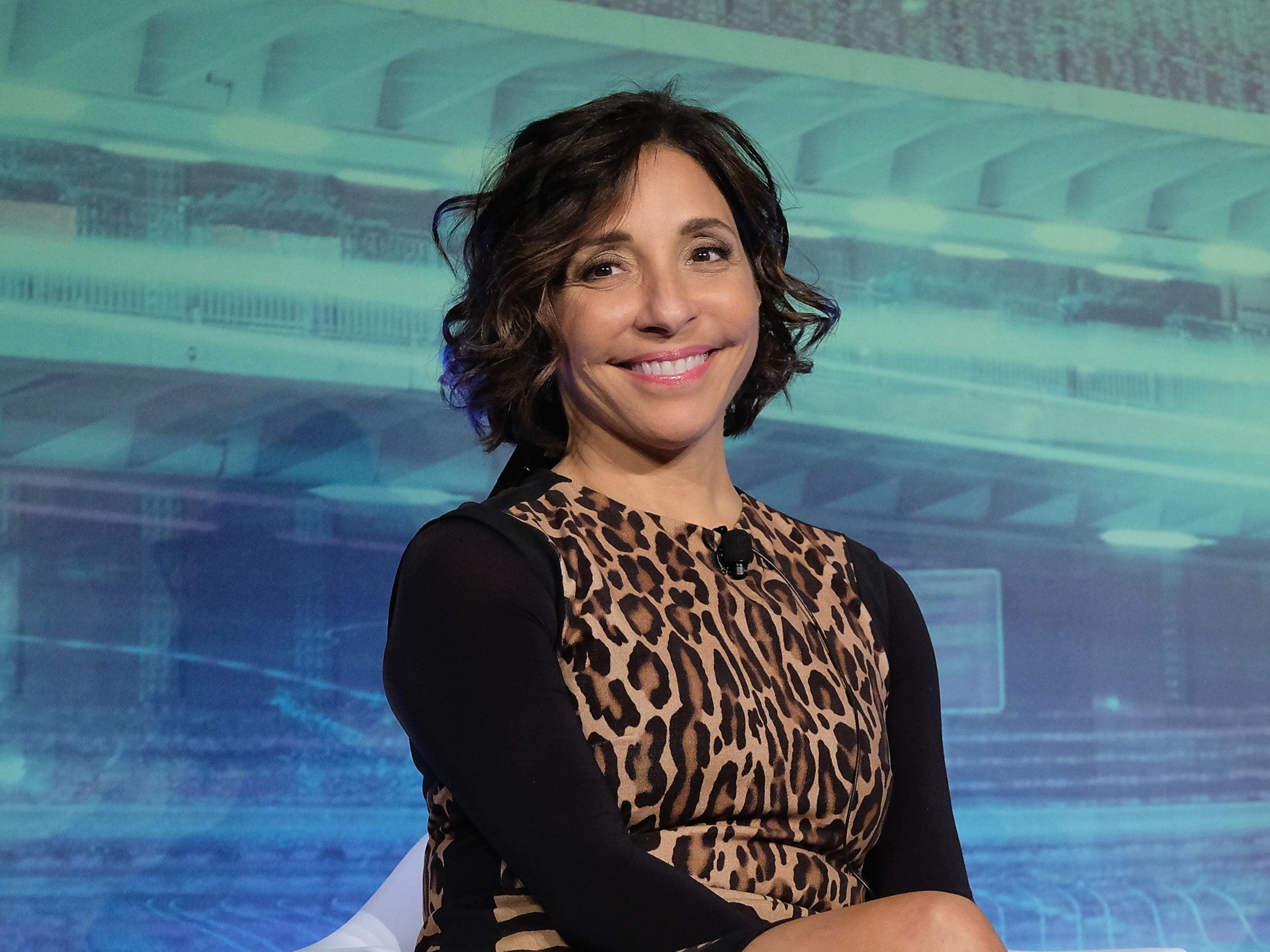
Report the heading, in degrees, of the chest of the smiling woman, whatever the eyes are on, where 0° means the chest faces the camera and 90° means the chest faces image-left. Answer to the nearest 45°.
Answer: approximately 315°
